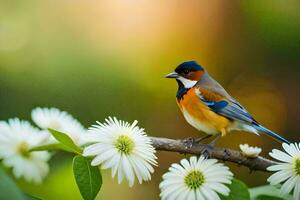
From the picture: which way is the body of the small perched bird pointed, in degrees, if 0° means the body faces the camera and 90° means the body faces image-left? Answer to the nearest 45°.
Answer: approximately 90°
